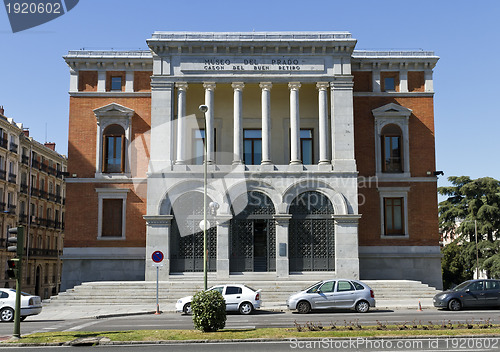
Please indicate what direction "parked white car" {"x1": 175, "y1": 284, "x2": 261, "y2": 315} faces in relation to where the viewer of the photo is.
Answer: facing to the left of the viewer

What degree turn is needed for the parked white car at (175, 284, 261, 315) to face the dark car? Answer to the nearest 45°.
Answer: approximately 180°

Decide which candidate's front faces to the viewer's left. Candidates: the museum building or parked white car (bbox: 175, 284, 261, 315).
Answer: the parked white car

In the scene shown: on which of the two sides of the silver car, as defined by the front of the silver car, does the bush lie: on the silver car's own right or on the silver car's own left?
on the silver car's own left

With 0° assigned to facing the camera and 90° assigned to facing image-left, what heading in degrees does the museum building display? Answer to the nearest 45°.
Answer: approximately 0°

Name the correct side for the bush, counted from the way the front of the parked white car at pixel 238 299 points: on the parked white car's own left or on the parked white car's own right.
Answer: on the parked white car's own left

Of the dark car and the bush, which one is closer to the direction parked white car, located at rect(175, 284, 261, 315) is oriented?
the bush

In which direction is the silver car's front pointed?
to the viewer's left

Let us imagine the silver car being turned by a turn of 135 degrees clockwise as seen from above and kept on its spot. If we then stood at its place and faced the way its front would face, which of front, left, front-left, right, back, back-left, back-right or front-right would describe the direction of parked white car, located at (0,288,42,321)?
back-left

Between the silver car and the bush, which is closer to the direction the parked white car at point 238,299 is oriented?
the bush

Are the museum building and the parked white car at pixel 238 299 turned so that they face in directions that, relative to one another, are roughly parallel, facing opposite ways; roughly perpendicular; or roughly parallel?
roughly perpendicular

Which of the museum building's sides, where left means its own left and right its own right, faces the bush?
front
